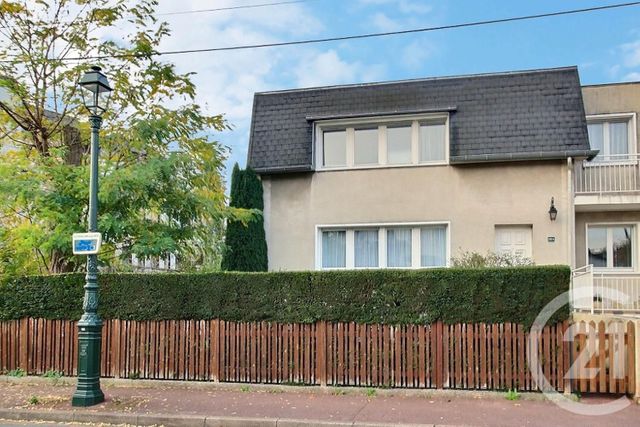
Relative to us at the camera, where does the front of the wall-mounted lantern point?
facing the viewer

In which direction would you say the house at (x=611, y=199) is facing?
toward the camera

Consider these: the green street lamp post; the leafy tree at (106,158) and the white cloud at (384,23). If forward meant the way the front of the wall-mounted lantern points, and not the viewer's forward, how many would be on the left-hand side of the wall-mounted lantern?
0

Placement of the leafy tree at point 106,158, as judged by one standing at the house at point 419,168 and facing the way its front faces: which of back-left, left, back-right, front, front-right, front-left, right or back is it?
front-right

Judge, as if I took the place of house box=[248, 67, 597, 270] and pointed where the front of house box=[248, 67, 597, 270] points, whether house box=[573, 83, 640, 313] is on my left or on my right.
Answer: on my left

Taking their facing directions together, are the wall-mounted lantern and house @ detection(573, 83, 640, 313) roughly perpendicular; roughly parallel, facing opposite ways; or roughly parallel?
roughly parallel

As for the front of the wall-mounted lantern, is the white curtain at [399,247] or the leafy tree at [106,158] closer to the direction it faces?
the leafy tree

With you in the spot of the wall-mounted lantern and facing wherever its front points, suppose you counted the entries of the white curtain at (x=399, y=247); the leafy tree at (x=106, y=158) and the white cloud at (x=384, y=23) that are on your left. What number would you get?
0

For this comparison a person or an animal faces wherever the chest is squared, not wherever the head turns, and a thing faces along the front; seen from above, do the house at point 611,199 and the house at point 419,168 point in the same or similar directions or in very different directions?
same or similar directions

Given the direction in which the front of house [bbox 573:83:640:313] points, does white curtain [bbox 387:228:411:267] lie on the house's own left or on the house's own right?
on the house's own right

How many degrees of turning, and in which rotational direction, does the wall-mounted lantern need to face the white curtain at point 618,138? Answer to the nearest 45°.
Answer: approximately 135° to its left
